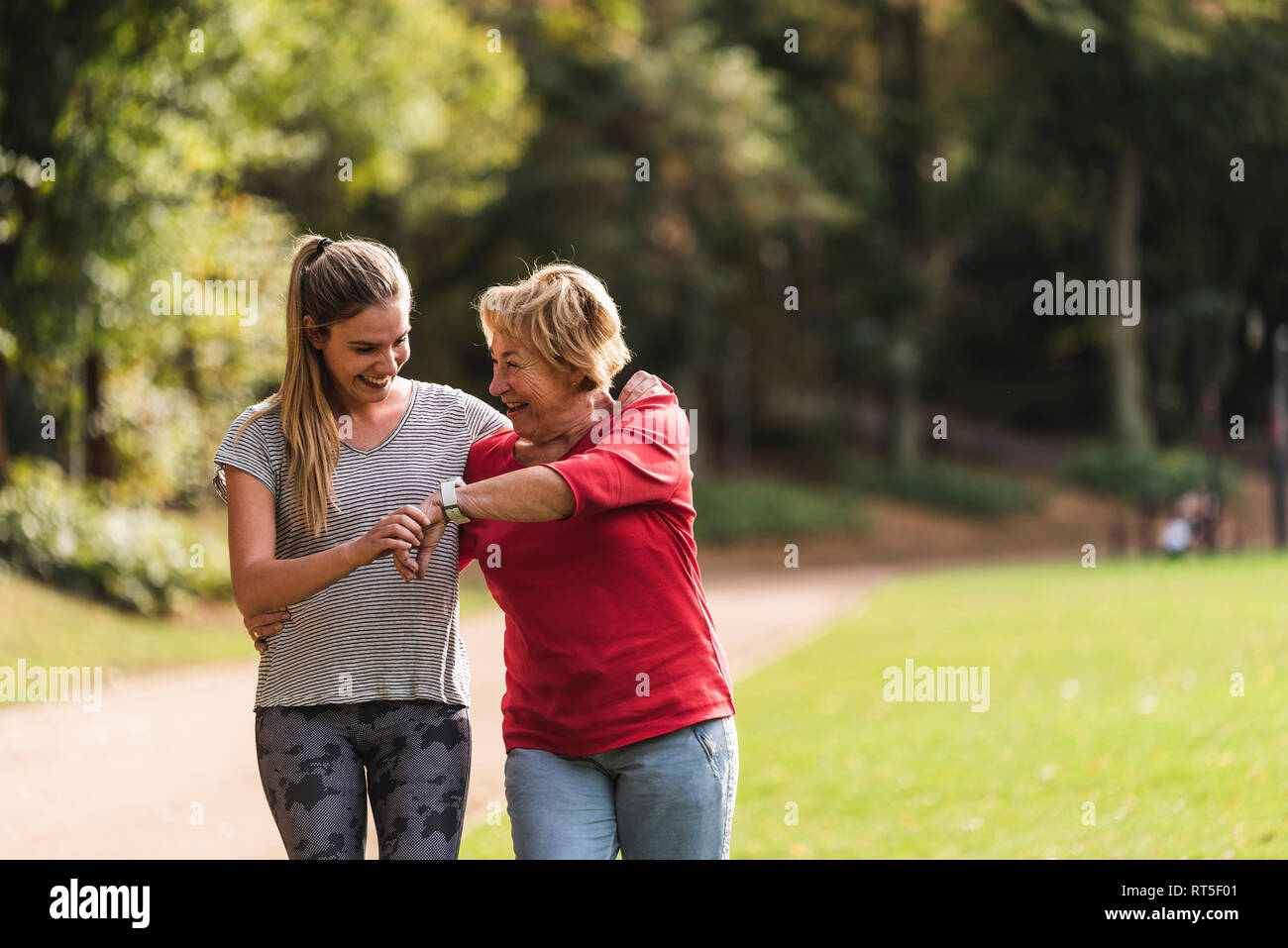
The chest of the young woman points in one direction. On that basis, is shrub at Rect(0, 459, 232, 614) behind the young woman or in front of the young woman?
behind

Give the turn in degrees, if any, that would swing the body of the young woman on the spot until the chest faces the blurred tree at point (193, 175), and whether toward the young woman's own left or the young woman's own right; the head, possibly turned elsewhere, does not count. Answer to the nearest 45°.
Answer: approximately 180°

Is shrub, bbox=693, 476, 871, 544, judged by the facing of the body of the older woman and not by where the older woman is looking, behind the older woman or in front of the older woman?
behind

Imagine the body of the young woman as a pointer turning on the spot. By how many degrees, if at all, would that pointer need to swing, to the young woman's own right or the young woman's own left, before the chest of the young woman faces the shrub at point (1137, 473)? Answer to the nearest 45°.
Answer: approximately 135° to the young woman's own left

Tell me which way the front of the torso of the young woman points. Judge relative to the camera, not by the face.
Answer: toward the camera

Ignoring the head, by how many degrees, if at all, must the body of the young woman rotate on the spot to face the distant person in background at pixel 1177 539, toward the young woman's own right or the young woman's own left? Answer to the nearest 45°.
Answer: approximately 135° to the young woman's own left

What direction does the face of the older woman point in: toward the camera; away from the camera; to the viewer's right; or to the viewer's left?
to the viewer's left

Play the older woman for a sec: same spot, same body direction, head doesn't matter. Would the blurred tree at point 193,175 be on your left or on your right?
on your right

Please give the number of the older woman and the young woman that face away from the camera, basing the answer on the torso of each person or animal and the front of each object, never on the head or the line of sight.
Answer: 0

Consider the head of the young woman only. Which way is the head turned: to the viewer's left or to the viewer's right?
to the viewer's right

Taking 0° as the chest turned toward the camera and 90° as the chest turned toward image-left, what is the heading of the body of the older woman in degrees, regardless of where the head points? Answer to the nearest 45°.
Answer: approximately 45°
